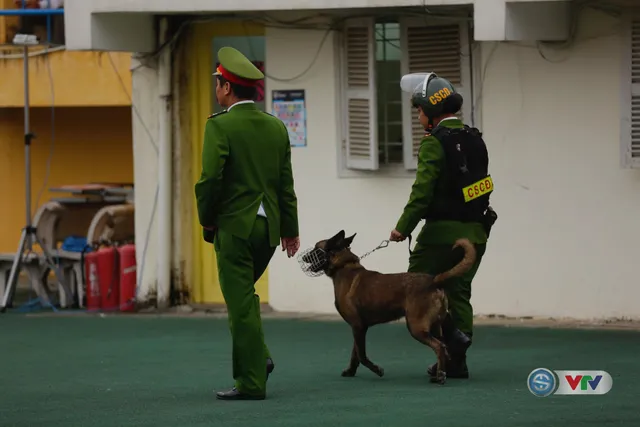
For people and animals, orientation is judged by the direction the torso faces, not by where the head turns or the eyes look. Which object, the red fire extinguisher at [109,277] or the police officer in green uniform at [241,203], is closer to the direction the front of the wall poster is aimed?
the police officer in green uniform

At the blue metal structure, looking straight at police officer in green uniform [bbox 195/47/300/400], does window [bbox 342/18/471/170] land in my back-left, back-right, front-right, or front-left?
front-left

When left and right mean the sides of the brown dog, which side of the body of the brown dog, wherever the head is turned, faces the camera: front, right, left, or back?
left

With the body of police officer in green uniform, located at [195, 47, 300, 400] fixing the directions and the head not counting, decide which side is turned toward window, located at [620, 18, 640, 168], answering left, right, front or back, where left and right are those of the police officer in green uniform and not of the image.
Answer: right

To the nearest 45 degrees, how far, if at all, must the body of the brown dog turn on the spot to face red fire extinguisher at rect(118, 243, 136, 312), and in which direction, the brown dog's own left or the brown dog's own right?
approximately 45° to the brown dog's own right

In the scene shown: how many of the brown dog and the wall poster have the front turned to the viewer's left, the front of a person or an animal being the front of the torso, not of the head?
1

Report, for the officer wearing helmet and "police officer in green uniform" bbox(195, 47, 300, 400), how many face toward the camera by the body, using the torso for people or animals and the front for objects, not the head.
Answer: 0

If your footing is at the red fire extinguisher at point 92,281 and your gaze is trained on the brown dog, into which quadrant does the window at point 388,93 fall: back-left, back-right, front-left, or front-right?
front-left

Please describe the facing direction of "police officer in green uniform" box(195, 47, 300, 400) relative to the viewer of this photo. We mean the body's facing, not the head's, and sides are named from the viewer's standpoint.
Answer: facing away from the viewer and to the left of the viewer

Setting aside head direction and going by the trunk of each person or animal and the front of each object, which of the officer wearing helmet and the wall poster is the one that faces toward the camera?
the wall poster

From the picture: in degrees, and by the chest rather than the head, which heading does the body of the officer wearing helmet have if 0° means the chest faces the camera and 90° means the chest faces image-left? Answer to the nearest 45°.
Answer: approximately 135°

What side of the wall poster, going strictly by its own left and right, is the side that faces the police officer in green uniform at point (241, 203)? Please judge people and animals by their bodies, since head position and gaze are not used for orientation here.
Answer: front

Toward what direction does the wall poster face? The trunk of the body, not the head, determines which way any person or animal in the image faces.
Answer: toward the camera
